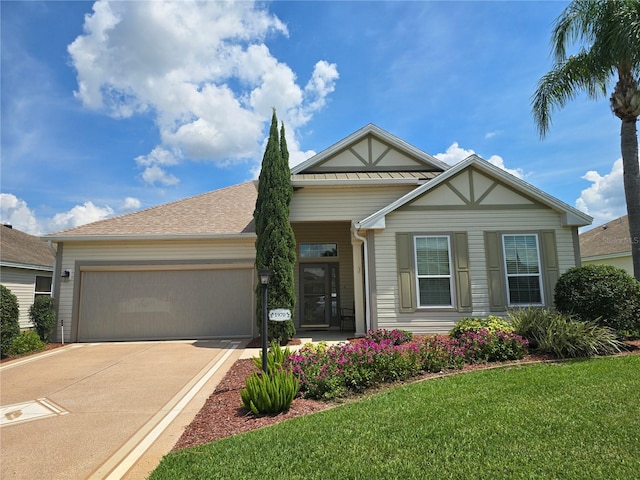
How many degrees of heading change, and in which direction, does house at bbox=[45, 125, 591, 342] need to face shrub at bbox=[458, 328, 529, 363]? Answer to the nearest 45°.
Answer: approximately 45° to its left

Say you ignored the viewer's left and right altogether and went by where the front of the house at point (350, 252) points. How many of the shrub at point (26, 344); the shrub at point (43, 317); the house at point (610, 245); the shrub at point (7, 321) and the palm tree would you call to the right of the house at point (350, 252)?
3

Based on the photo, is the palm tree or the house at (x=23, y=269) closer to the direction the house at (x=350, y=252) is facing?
the palm tree

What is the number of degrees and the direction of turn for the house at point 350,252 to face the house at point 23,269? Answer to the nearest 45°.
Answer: approximately 90° to its right

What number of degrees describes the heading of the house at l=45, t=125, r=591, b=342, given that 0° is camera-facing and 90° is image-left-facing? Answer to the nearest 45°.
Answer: approximately 0°

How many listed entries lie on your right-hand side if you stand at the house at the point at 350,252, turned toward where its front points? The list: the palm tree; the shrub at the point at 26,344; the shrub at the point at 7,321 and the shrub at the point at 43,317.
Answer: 3

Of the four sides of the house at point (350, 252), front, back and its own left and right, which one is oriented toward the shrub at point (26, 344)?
right

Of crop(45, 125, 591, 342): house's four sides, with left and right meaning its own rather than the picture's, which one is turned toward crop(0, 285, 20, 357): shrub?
right

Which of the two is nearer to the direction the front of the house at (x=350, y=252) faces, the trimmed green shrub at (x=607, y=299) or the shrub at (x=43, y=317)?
the trimmed green shrub

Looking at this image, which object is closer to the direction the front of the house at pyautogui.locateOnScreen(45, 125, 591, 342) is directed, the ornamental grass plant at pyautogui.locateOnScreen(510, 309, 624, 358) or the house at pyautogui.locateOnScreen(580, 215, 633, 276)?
the ornamental grass plant

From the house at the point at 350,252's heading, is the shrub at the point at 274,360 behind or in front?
in front

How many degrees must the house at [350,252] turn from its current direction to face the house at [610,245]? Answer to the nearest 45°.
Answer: approximately 135° to its left

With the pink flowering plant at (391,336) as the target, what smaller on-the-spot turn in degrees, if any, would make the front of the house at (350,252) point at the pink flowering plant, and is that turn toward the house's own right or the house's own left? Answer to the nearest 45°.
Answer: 0° — it already faces it

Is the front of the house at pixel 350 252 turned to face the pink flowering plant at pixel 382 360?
yes

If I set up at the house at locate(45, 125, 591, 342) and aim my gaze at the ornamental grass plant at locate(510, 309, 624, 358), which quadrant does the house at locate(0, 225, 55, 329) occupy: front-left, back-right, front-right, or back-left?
back-right
